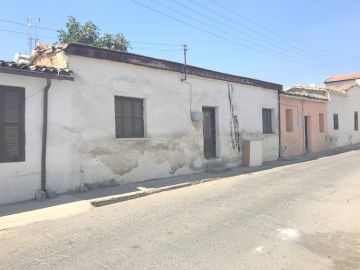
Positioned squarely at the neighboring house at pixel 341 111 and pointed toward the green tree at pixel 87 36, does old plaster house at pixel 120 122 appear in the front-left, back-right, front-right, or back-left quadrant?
front-left

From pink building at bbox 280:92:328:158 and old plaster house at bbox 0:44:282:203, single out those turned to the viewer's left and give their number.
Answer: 0

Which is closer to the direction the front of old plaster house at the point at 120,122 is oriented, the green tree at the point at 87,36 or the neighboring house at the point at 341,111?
the neighboring house

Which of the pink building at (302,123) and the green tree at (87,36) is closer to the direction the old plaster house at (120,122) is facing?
the pink building

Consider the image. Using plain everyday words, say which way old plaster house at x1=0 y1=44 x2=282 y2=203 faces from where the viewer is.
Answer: facing the viewer and to the right of the viewer

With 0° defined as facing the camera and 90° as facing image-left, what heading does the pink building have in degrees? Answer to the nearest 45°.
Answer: approximately 315°

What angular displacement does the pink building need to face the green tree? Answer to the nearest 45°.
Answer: approximately 135° to its right

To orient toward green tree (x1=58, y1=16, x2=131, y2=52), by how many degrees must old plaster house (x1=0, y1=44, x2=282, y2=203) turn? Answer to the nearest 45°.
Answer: approximately 135° to its left

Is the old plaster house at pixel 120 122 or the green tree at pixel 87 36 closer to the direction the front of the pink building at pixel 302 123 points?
the old plaster house

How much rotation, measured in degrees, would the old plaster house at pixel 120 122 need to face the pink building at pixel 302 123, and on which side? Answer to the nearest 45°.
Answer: approximately 90° to its left

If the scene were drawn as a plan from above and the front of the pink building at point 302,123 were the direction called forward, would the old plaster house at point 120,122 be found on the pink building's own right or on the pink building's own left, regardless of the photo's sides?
on the pink building's own right
